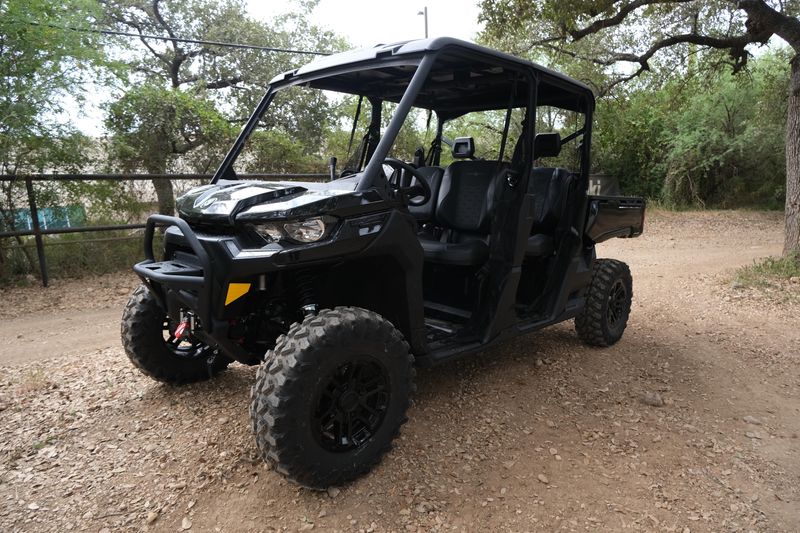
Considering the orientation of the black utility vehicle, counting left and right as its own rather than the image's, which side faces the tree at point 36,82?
right

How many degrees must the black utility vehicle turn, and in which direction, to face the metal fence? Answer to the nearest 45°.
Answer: approximately 90° to its right

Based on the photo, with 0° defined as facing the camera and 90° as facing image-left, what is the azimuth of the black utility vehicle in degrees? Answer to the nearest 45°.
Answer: approximately 45°

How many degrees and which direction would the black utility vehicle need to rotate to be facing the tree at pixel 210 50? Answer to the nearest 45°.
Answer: approximately 135° to its right

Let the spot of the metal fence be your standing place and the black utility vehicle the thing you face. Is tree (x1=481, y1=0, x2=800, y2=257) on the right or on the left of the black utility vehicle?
left

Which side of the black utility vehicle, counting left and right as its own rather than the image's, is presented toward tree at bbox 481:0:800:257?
back
